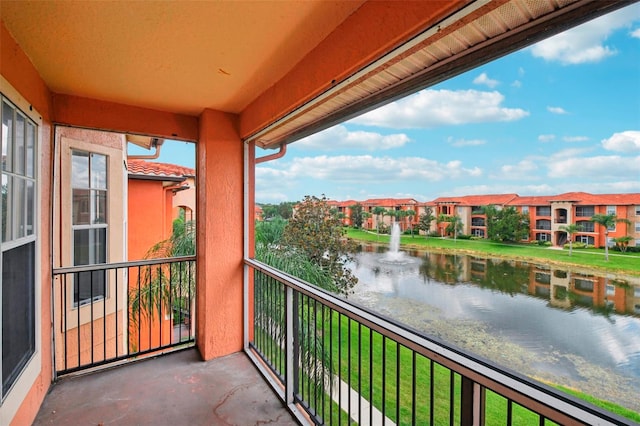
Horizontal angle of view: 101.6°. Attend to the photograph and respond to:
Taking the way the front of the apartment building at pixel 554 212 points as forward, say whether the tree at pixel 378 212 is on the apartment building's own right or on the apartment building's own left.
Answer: on the apartment building's own right

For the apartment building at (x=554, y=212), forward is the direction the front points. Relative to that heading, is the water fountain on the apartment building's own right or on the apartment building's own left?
on the apartment building's own right

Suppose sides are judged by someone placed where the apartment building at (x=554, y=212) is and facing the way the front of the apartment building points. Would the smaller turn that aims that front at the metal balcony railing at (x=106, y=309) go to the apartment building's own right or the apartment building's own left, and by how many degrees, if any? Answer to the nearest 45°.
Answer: approximately 45° to the apartment building's own right

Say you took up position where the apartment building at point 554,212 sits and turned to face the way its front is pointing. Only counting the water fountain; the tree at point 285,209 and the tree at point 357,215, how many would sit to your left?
0

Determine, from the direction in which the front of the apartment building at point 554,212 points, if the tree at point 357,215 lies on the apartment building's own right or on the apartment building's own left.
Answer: on the apartment building's own right
